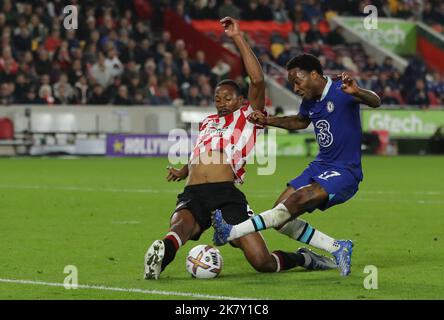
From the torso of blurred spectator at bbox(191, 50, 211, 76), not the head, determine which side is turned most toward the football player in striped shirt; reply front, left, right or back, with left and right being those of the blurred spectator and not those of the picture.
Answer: front

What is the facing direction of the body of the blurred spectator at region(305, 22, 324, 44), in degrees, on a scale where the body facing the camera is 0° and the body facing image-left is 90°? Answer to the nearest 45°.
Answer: approximately 0°

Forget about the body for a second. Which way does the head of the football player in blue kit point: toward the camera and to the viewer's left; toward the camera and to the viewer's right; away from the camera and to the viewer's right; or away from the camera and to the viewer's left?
toward the camera and to the viewer's left

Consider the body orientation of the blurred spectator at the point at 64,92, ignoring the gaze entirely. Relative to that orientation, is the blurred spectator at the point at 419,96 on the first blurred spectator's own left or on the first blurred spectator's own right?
on the first blurred spectator's own left

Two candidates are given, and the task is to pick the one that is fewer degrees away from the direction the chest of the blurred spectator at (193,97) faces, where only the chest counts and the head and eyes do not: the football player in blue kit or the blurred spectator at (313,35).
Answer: the football player in blue kit

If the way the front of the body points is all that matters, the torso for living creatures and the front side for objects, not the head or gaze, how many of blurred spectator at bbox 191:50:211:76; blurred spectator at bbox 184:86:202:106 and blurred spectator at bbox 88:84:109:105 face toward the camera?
3

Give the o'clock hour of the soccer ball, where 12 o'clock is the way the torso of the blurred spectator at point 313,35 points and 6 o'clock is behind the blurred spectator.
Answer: The soccer ball is roughly at 12 o'clock from the blurred spectator.

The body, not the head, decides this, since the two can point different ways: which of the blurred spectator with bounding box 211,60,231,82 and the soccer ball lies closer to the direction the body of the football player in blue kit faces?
the soccer ball

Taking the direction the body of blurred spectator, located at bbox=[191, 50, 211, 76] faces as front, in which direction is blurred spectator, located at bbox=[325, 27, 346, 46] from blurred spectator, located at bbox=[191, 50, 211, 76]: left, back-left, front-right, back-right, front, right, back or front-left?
back-left

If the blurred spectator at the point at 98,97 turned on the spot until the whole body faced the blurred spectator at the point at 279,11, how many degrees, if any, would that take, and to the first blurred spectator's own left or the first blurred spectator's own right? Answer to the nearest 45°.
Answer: approximately 135° to the first blurred spectator's own left

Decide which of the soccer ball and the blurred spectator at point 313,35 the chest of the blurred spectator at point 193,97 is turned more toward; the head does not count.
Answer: the soccer ball

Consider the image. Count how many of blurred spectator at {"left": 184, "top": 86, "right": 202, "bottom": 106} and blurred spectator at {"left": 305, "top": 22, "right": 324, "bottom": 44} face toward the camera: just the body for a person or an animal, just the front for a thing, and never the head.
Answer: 2
